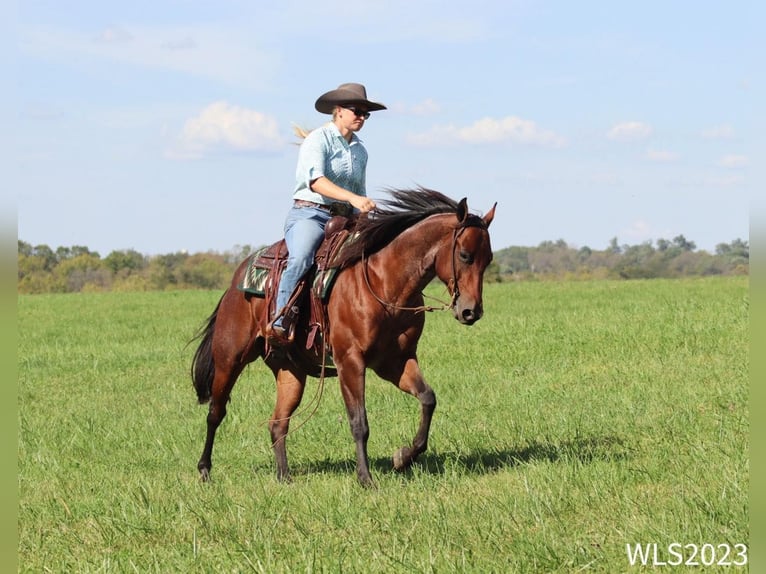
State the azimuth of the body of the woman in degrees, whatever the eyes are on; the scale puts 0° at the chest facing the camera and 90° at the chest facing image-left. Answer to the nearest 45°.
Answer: approximately 315°
